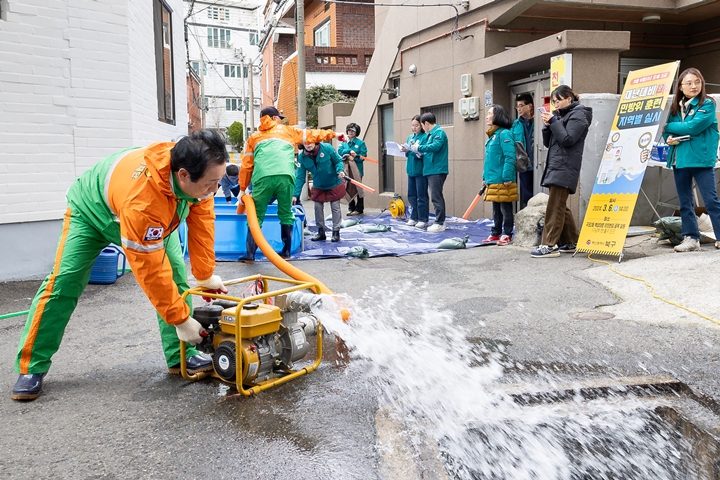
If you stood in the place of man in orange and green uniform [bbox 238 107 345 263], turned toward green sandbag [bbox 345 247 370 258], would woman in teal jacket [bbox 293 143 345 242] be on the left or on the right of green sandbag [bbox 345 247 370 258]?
left

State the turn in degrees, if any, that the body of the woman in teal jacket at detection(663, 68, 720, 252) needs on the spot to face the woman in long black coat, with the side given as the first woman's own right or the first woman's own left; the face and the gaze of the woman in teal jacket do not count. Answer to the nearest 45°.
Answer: approximately 45° to the first woman's own right

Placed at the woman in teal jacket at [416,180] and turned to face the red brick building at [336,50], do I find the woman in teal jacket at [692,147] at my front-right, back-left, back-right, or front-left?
back-right

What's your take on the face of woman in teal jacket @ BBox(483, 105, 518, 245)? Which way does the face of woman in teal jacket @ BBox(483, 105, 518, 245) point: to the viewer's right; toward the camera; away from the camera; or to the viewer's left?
to the viewer's left

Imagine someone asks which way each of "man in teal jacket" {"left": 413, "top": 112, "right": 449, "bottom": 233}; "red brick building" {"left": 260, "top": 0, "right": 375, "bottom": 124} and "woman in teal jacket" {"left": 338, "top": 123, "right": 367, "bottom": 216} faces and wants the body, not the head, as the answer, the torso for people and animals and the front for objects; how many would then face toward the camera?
2

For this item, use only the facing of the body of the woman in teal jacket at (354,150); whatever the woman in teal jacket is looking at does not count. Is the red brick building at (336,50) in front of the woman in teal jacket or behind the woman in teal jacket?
behind

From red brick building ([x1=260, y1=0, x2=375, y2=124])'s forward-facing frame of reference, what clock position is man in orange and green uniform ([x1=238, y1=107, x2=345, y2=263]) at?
The man in orange and green uniform is roughly at 12 o'clock from the red brick building.
